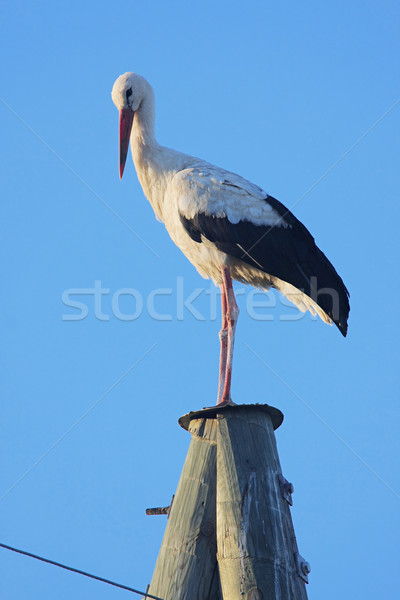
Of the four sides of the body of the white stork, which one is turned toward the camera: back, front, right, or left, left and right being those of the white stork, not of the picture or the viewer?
left
